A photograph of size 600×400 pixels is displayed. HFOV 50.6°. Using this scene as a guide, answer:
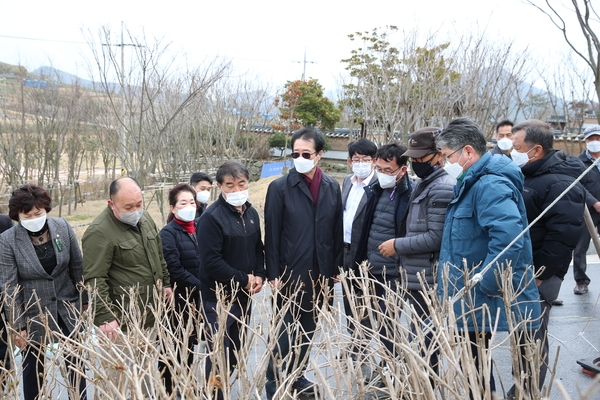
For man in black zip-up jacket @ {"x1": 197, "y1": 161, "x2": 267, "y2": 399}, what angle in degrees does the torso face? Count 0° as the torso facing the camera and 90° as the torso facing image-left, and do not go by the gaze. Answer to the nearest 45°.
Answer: approximately 315°

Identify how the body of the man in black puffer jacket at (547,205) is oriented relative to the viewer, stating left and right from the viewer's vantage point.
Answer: facing to the left of the viewer

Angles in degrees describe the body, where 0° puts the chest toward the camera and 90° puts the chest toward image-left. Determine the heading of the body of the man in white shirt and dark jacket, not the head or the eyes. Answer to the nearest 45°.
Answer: approximately 0°
